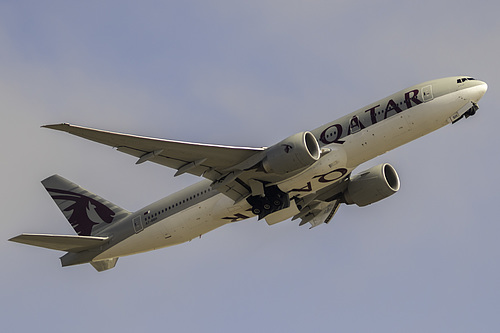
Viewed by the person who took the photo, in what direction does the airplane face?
facing the viewer and to the right of the viewer
